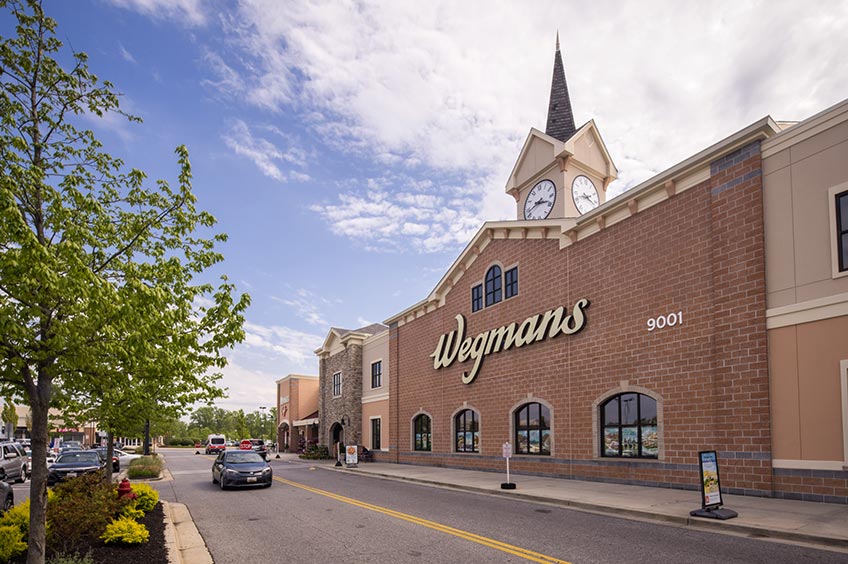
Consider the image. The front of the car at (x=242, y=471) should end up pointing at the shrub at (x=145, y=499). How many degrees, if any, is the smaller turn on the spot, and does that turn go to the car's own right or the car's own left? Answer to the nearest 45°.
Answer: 0° — it already faces it

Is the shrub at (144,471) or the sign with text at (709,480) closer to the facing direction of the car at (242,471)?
the sign with text

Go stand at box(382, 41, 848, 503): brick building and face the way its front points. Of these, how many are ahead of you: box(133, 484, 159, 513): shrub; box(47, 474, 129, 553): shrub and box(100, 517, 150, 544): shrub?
3

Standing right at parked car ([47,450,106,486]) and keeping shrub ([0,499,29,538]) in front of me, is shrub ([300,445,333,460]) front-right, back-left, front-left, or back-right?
back-left

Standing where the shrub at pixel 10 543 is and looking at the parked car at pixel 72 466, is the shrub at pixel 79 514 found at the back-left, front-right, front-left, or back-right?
front-right

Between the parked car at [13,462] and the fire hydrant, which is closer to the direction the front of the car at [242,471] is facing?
the fire hydrant

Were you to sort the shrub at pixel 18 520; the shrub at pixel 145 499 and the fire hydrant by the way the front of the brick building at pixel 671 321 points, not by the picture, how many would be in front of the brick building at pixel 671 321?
3

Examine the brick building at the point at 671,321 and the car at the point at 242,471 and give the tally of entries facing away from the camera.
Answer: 0

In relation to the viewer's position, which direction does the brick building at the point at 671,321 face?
facing the viewer and to the left of the viewer

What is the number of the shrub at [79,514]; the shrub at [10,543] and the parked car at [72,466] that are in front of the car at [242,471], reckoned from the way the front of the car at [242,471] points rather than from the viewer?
2

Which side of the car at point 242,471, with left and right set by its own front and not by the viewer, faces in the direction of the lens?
front
